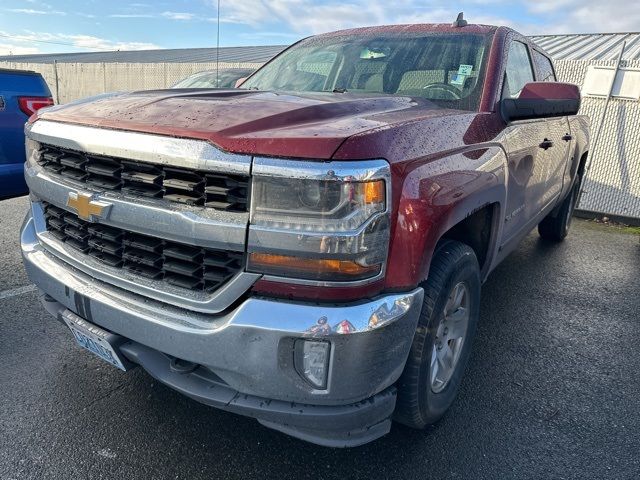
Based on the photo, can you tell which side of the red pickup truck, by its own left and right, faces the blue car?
right

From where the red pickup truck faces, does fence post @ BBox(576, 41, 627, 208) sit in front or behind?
behind

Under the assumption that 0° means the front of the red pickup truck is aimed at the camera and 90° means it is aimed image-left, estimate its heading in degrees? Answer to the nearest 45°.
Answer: approximately 45°
